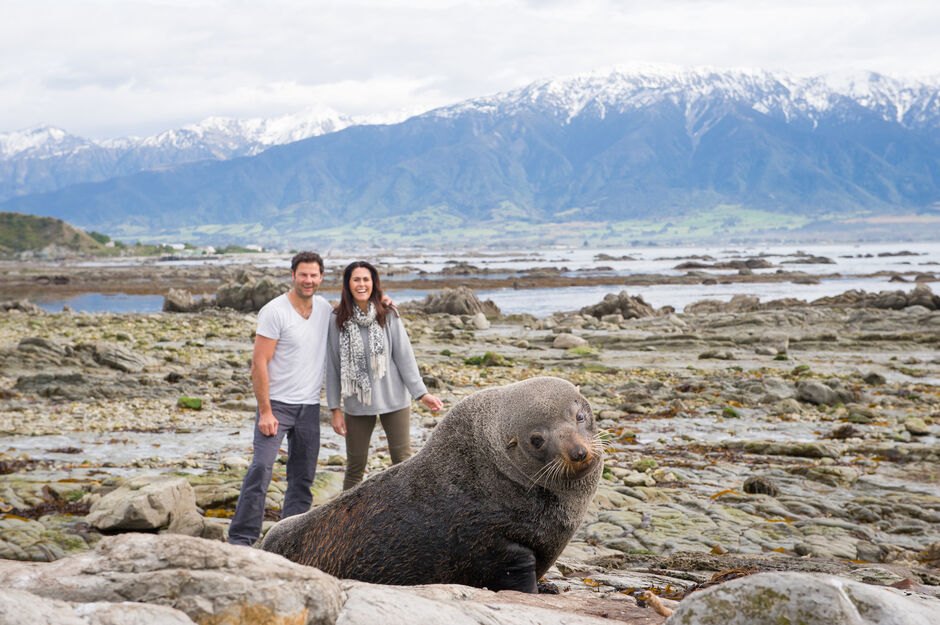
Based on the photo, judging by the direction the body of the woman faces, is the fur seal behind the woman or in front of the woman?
in front

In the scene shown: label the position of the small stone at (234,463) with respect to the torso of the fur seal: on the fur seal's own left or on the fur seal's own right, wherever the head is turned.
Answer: on the fur seal's own left

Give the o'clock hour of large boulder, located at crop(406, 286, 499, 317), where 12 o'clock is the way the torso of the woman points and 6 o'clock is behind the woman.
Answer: The large boulder is roughly at 6 o'clock from the woman.

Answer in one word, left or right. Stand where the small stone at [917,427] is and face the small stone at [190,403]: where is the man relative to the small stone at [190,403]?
left

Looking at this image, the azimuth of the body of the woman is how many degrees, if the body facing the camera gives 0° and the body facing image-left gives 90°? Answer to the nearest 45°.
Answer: approximately 0°

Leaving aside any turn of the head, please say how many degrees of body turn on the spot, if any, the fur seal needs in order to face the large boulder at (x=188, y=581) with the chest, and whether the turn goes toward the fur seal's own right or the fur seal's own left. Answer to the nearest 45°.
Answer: approximately 135° to the fur seal's own right

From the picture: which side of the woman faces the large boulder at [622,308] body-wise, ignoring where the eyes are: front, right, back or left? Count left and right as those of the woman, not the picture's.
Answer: back

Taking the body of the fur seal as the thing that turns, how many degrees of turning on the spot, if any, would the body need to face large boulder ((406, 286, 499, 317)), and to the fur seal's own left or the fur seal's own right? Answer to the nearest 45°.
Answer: approximately 90° to the fur seal's own left

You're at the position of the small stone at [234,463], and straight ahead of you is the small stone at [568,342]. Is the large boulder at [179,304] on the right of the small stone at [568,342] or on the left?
left
